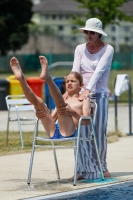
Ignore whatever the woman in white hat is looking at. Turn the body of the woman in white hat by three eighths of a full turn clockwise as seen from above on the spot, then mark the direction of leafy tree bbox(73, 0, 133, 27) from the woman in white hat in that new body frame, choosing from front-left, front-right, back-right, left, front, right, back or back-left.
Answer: front

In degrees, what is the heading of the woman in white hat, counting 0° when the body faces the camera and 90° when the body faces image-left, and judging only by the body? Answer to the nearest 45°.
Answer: approximately 45°

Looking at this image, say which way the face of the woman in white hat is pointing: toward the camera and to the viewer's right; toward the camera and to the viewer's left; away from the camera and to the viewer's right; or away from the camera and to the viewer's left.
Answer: toward the camera and to the viewer's left
